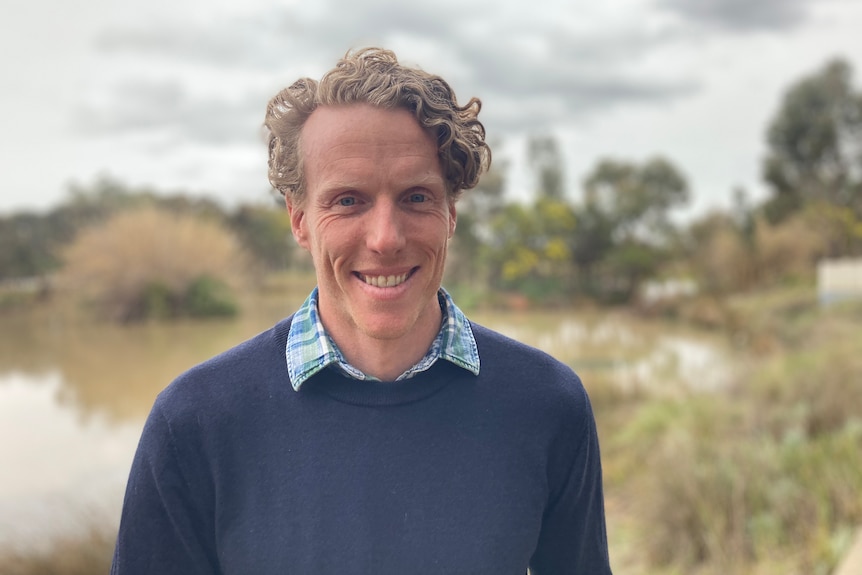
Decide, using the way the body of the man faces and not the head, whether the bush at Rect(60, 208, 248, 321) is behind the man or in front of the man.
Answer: behind

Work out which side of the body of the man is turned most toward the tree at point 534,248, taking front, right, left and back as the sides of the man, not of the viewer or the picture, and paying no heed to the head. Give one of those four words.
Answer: back

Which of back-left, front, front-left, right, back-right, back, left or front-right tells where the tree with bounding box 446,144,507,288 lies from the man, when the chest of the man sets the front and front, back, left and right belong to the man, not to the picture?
back

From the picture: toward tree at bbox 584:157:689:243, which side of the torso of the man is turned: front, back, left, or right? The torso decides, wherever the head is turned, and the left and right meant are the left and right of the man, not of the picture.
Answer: back

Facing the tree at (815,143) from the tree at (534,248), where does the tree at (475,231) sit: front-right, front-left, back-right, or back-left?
back-right

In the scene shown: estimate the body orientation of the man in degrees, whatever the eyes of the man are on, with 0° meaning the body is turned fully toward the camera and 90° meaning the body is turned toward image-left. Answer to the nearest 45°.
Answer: approximately 0°
